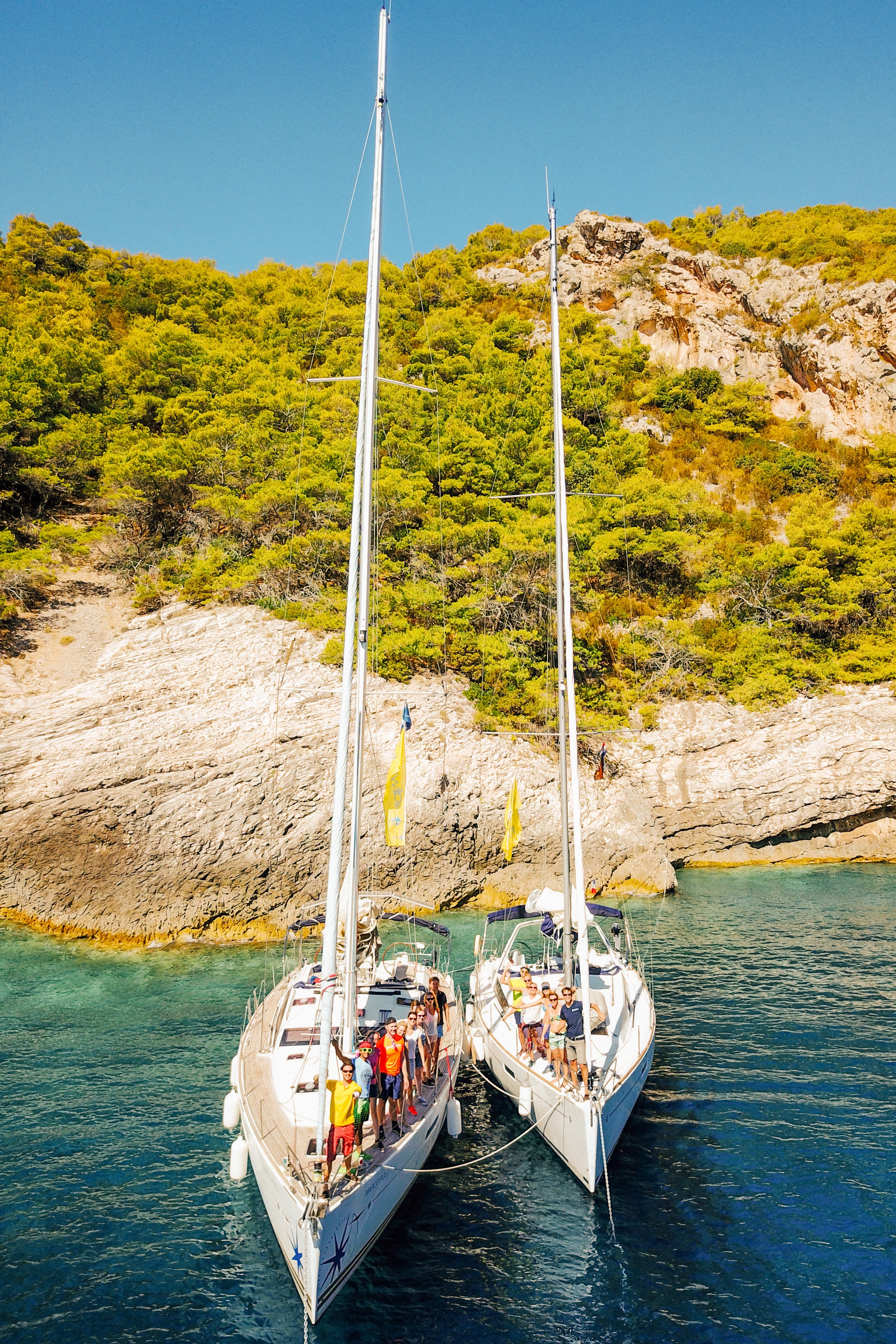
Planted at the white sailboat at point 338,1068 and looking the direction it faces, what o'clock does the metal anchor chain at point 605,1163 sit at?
The metal anchor chain is roughly at 9 o'clock from the white sailboat.

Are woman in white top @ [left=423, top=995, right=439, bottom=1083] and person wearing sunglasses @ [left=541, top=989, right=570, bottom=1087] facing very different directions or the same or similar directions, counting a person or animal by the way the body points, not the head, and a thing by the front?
same or similar directions

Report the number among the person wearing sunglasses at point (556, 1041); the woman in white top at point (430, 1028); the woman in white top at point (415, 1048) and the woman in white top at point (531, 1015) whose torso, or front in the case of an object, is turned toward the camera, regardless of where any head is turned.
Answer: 4

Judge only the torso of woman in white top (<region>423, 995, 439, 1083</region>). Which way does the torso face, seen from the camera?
toward the camera

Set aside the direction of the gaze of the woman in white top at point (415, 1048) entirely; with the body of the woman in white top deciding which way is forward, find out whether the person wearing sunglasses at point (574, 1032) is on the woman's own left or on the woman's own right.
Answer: on the woman's own left

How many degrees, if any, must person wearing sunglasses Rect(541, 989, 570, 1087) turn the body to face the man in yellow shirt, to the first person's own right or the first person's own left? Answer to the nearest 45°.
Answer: approximately 45° to the first person's own right

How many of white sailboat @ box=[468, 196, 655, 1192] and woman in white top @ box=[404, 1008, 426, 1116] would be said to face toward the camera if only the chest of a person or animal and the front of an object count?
2

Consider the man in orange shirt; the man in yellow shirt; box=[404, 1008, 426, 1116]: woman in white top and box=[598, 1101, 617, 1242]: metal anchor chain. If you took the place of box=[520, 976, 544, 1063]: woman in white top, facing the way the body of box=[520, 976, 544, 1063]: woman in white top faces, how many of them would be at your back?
0

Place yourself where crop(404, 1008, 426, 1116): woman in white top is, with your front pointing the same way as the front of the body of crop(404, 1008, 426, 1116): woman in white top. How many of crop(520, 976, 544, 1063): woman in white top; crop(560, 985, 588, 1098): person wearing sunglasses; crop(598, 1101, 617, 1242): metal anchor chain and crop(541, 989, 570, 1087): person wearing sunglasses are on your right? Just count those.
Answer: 0

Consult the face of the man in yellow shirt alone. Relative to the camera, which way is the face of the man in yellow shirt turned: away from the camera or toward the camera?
toward the camera

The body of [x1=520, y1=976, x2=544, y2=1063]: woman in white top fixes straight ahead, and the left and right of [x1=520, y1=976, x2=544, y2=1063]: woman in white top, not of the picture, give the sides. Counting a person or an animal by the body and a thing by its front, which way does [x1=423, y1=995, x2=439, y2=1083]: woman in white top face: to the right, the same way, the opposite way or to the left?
the same way

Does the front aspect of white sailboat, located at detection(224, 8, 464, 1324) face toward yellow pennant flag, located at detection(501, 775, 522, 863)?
no

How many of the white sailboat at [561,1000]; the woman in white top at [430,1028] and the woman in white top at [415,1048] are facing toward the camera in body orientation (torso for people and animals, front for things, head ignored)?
3

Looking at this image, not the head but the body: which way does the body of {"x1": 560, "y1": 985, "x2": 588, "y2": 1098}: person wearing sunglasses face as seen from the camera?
toward the camera

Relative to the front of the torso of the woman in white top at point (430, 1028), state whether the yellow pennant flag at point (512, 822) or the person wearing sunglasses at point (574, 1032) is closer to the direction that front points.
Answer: the person wearing sunglasses

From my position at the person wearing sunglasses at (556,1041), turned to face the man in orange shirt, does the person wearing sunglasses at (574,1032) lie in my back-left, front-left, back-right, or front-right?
back-right

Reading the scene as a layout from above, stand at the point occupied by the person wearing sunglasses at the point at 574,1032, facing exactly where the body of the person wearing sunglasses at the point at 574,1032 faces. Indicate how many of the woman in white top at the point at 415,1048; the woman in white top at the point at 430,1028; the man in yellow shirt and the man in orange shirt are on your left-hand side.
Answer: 0

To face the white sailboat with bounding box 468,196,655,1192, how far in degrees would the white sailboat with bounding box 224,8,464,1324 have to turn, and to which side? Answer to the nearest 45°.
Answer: approximately 135° to its left

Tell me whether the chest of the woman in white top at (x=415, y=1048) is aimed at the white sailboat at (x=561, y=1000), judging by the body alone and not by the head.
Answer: no
